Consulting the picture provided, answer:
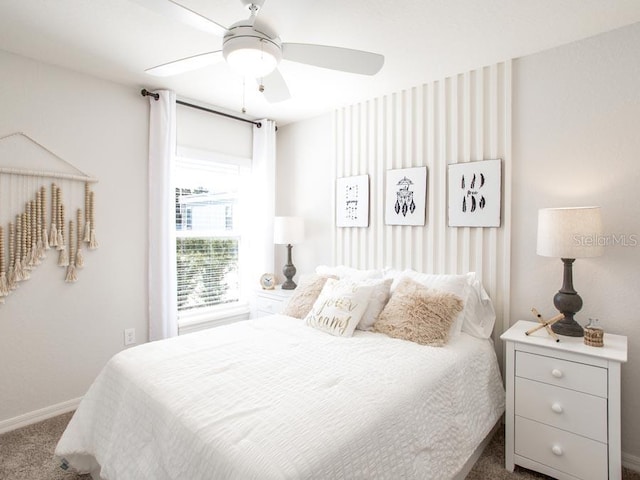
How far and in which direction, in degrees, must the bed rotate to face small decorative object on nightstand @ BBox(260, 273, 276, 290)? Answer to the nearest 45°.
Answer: approximately 135° to its right

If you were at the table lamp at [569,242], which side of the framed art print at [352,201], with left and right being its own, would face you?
left

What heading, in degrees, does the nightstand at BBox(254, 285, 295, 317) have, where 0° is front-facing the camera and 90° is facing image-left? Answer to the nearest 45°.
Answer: approximately 45°

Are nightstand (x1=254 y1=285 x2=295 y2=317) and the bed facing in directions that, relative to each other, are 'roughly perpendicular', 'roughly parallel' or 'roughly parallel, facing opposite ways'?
roughly parallel

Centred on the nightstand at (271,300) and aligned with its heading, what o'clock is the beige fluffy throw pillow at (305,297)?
The beige fluffy throw pillow is roughly at 10 o'clock from the nightstand.

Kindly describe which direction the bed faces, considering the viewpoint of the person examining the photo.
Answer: facing the viewer and to the left of the viewer

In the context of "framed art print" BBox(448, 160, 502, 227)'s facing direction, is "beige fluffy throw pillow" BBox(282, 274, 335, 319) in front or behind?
in front

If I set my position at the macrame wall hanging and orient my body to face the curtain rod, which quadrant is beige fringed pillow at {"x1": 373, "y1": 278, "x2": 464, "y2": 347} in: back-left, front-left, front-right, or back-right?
front-right

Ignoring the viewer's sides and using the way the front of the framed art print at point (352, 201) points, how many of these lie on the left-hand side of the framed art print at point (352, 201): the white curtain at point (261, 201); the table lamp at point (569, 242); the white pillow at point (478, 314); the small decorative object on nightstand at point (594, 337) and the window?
3

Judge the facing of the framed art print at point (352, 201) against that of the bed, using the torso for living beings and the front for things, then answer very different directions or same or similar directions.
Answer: same or similar directions

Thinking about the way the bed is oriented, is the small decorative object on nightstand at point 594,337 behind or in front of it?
behind

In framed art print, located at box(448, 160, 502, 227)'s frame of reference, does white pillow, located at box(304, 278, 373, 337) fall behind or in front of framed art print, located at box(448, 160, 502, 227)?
in front

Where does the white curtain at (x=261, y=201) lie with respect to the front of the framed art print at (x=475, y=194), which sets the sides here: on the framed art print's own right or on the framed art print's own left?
on the framed art print's own right

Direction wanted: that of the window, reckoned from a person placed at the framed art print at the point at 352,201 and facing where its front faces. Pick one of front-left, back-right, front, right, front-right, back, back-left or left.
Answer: front-right

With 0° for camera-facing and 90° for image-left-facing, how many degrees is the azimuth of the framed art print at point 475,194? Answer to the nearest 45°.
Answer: approximately 45°
